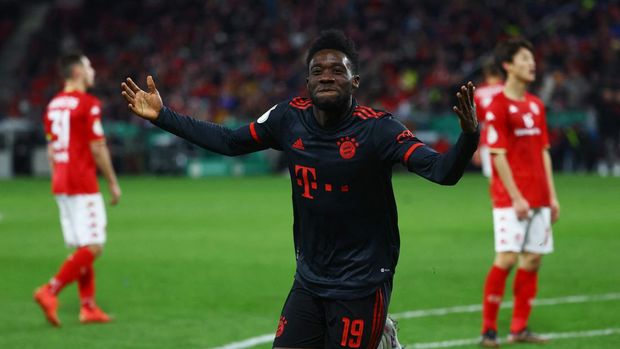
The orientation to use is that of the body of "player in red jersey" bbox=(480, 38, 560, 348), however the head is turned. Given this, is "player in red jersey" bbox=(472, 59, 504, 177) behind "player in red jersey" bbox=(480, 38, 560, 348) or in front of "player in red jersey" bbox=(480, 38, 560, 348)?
behind

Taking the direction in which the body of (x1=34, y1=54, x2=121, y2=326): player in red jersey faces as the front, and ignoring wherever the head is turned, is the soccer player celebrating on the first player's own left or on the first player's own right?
on the first player's own right

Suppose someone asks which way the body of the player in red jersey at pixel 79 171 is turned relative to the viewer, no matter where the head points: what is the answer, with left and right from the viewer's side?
facing away from the viewer and to the right of the viewer

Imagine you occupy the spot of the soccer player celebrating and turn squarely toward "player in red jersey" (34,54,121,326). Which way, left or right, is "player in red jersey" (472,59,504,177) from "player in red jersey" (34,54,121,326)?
right
